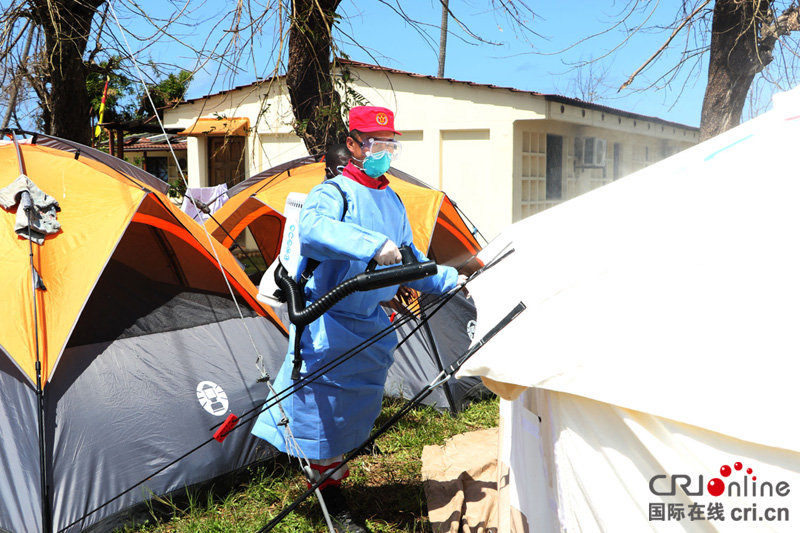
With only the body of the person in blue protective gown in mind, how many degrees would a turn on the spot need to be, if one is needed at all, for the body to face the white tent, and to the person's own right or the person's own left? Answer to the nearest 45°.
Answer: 0° — they already face it

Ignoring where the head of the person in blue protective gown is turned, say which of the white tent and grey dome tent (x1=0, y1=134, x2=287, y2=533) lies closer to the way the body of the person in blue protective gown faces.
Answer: the white tent

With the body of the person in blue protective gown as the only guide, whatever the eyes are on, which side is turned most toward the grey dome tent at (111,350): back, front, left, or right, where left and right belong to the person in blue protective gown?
back

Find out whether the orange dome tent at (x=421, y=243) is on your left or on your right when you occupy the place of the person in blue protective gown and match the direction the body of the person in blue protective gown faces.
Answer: on your left

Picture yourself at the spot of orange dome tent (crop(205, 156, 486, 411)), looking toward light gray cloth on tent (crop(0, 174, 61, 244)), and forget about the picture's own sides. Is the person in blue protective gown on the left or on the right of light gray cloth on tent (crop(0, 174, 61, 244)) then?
left

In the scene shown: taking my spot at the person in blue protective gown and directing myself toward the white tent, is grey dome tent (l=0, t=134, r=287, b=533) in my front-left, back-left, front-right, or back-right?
back-right

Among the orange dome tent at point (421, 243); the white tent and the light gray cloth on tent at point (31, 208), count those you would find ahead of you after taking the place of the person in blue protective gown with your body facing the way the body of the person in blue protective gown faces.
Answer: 1

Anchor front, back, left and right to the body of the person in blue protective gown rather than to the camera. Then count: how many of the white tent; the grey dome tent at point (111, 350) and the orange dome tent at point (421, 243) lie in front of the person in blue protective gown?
1

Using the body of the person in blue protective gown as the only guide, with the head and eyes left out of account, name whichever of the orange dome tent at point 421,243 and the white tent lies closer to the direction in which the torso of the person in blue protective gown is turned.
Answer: the white tent

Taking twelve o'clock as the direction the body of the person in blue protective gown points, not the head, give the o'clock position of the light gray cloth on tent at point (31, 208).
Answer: The light gray cloth on tent is roughly at 5 o'clock from the person in blue protective gown.

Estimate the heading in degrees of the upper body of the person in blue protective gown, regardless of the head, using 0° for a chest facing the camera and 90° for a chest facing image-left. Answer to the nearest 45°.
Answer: approximately 315°
